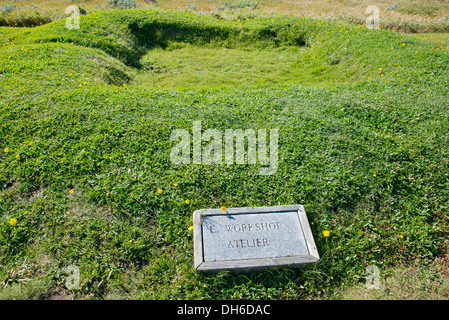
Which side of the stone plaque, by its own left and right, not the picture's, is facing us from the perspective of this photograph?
front
